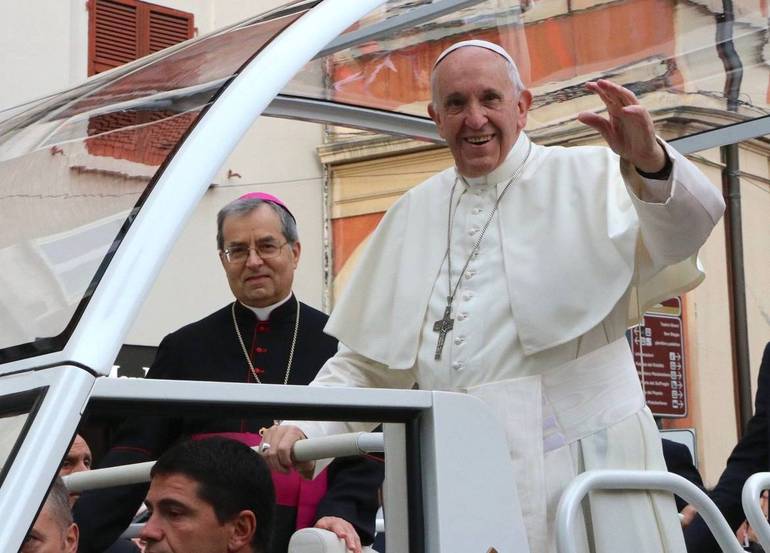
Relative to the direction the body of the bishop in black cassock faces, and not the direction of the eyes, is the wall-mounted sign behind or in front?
behind

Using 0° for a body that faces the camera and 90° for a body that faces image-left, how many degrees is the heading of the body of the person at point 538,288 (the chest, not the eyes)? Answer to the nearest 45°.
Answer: approximately 45°

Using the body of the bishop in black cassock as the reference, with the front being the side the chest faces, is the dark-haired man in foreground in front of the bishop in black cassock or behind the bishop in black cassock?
in front
